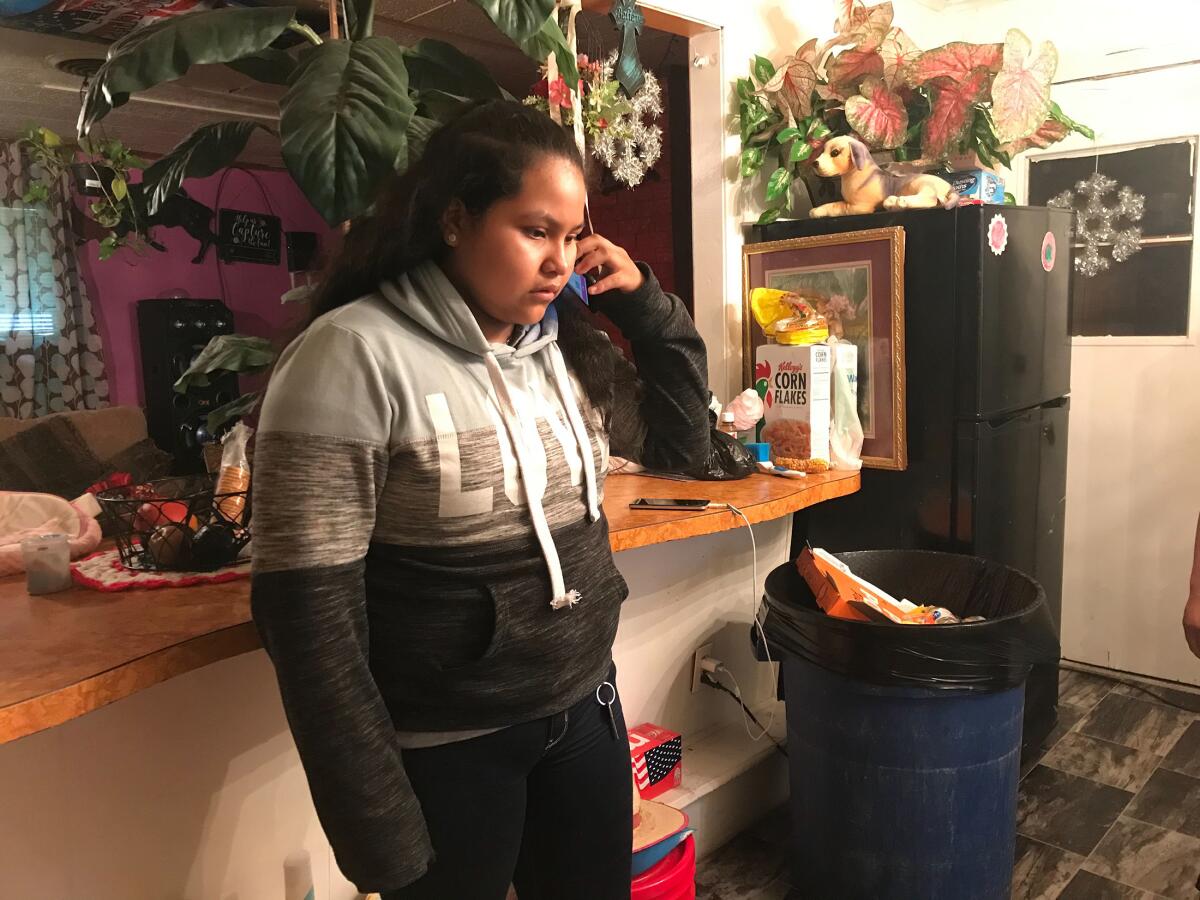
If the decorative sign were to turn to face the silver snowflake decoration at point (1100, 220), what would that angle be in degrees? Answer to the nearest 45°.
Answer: approximately 90° to its left

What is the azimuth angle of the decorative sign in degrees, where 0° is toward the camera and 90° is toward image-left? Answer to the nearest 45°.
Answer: approximately 0°

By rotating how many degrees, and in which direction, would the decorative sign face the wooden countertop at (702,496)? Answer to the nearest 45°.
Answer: approximately 45° to its left

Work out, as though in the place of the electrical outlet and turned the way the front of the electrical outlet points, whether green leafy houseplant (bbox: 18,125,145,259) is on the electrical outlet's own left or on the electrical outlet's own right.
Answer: on the electrical outlet's own right

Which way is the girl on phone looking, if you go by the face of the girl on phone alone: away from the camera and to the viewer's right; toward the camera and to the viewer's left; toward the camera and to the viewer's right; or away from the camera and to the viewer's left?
toward the camera and to the viewer's right

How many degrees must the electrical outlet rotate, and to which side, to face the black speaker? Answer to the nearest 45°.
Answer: approximately 135° to its right

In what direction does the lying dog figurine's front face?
to the viewer's left

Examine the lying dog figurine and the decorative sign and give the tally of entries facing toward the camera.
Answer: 1

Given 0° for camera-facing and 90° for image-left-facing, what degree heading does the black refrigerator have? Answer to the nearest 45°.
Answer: approximately 315°

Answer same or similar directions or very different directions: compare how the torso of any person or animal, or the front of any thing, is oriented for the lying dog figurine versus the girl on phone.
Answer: very different directions
